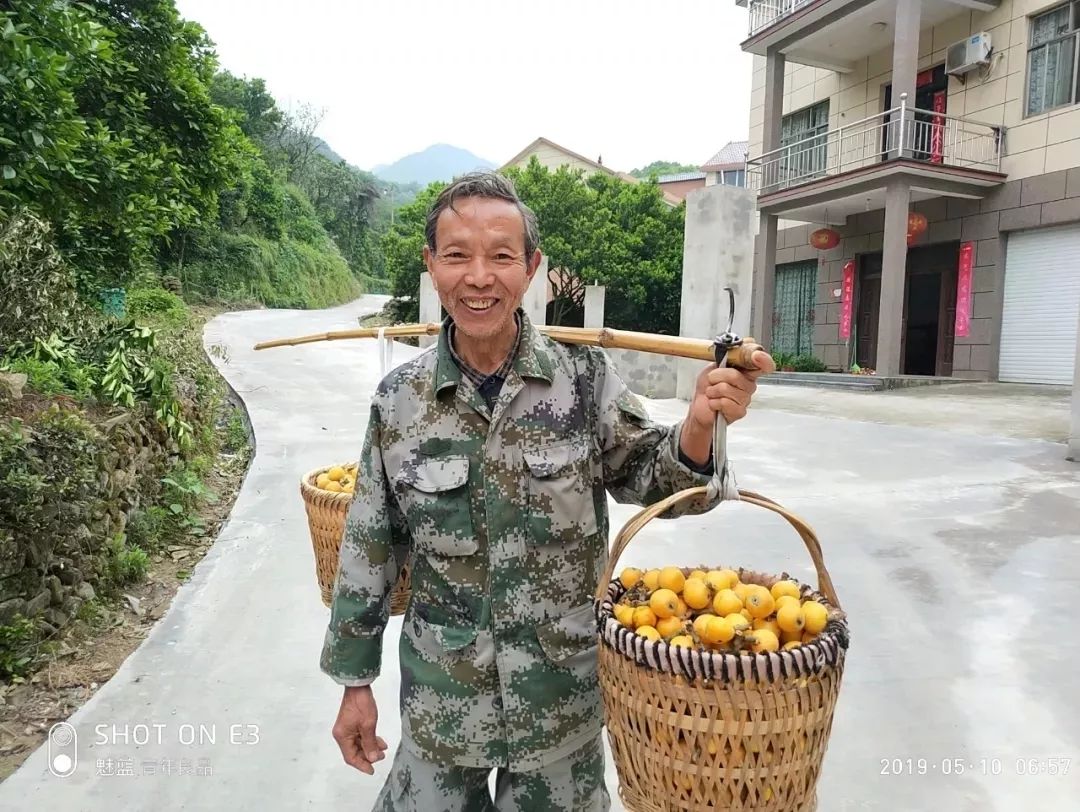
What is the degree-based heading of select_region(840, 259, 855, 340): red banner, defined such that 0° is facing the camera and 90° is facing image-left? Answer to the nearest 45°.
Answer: approximately 45°

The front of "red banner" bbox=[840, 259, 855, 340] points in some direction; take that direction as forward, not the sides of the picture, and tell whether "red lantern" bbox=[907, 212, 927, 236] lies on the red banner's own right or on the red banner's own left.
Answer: on the red banner's own left

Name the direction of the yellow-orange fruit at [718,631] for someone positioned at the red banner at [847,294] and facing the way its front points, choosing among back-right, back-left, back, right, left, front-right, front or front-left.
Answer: front-left

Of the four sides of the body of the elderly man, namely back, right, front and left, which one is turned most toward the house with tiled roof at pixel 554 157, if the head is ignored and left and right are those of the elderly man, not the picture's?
back

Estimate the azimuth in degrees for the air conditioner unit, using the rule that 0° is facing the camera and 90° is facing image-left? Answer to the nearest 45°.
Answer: approximately 45°

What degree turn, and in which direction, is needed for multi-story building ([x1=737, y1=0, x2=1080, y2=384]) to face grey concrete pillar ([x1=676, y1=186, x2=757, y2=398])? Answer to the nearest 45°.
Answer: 0° — it already faces it

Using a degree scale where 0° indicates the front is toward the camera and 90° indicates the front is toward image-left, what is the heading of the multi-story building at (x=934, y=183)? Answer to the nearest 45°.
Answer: approximately 45°
